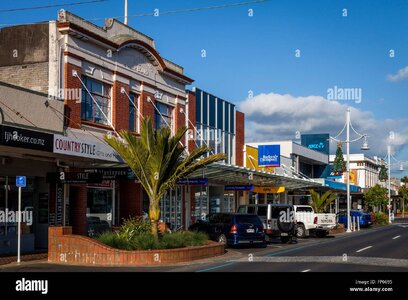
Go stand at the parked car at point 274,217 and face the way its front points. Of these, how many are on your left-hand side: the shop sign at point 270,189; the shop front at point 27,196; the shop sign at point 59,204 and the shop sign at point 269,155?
2

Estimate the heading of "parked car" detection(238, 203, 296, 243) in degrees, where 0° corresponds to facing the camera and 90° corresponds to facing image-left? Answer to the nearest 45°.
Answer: approximately 135°

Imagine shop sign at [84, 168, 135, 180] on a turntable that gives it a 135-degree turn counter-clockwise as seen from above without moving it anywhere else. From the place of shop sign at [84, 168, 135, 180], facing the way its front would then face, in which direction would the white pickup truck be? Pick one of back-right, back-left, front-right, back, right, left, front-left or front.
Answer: front
